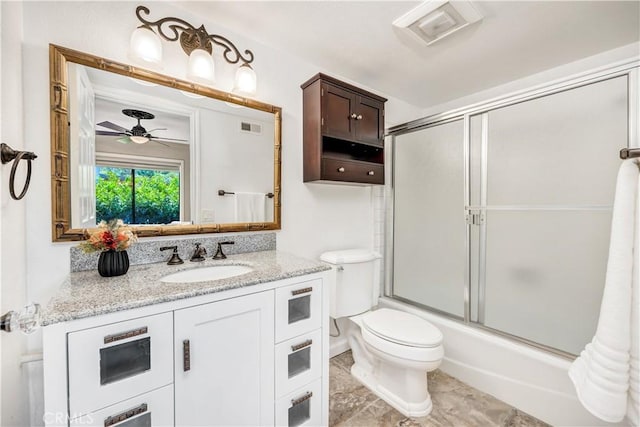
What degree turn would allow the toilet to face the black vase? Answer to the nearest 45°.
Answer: approximately 90° to its right

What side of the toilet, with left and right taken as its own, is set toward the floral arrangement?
right

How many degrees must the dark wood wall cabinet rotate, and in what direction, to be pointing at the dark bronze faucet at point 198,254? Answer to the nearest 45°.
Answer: approximately 90° to its right

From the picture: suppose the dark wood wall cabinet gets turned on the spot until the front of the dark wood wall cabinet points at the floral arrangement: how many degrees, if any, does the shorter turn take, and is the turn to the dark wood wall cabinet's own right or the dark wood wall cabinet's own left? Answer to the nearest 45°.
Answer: approximately 90° to the dark wood wall cabinet's own right

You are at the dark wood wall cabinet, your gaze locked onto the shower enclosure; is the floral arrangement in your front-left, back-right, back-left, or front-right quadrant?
back-right
